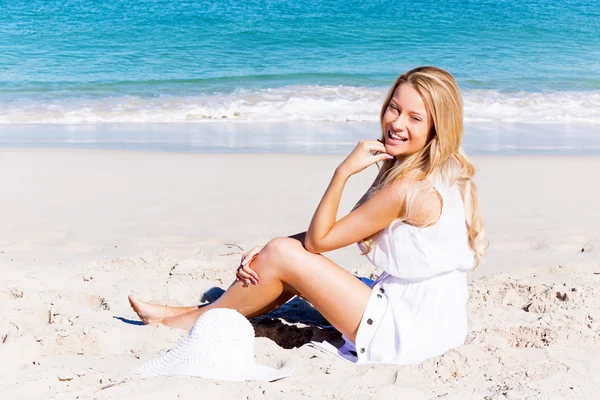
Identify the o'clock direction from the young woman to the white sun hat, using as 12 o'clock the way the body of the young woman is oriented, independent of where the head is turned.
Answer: The white sun hat is roughly at 11 o'clock from the young woman.

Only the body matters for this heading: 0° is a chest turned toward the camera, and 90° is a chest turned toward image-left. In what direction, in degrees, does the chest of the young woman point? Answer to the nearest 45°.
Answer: approximately 90°
